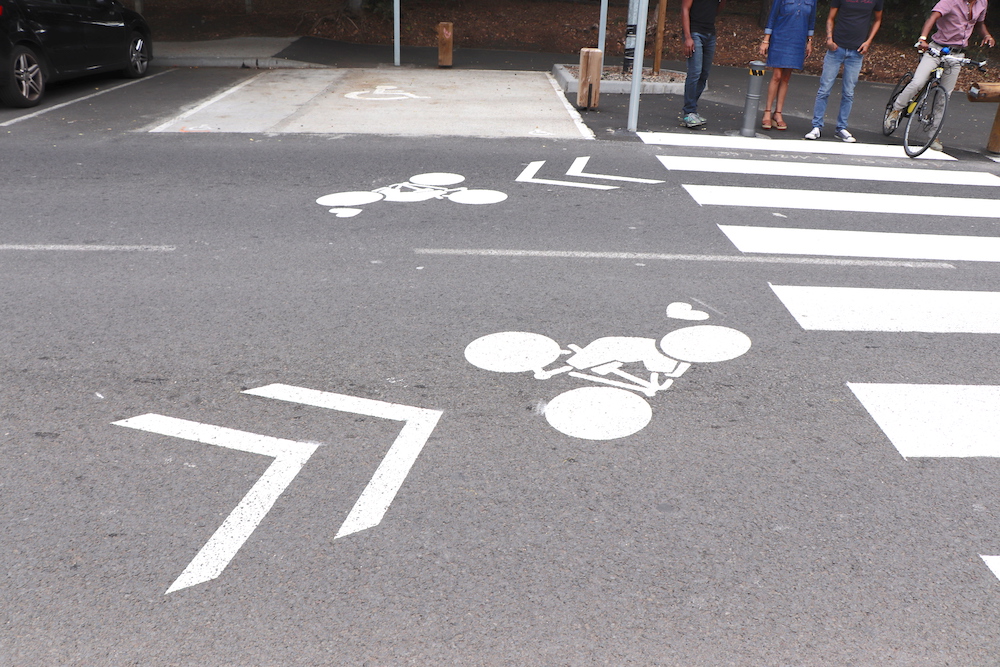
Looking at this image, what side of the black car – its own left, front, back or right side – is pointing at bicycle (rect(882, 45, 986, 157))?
right

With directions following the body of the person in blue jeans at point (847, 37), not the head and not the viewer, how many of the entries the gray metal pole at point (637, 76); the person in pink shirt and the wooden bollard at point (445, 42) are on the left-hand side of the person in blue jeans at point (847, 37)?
1

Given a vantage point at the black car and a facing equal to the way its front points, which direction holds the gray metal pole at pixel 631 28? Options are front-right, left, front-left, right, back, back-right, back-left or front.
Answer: front-right

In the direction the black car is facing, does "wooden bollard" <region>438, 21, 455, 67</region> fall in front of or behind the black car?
in front

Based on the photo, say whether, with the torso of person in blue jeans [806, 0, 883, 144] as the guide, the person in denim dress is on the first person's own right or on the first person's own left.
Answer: on the first person's own right

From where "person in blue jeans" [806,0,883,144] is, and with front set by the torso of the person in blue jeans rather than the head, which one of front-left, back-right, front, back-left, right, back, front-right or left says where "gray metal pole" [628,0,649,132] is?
right

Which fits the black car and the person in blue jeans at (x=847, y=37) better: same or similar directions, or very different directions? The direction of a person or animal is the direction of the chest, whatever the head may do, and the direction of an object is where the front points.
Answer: very different directions

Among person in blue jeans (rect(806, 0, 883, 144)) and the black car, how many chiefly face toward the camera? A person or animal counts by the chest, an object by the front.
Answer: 1

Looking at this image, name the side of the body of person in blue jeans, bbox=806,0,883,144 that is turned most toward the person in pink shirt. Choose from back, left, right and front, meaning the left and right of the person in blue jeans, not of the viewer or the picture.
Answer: left
